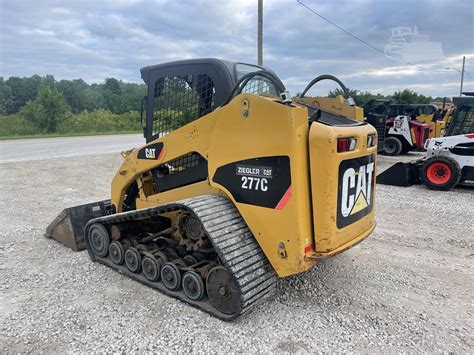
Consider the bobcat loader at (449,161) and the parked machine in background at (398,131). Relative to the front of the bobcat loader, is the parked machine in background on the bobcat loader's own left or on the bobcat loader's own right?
on the bobcat loader's own right

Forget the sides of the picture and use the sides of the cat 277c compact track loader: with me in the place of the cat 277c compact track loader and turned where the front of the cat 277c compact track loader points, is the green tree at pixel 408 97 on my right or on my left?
on my right

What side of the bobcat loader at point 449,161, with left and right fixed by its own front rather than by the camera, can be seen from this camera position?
left

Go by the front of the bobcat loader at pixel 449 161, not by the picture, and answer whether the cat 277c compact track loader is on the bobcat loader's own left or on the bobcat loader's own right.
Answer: on the bobcat loader's own left

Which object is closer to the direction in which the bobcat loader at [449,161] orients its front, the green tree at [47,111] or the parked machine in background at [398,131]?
the green tree

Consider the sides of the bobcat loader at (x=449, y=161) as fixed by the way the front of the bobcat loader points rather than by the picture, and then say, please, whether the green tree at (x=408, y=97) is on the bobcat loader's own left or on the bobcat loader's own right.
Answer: on the bobcat loader's own right

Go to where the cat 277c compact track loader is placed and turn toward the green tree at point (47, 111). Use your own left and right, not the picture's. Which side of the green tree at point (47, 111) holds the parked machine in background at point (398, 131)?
right

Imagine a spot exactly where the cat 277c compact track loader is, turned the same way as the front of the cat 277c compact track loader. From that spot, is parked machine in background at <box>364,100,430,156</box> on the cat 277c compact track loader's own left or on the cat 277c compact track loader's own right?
on the cat 277c compact track loader's own right

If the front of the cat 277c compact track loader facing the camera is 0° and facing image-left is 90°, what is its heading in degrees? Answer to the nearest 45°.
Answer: approximately 135°

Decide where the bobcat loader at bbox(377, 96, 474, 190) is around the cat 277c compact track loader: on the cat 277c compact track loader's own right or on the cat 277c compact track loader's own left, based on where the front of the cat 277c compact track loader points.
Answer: on the cat 277c compact track loader's own right
